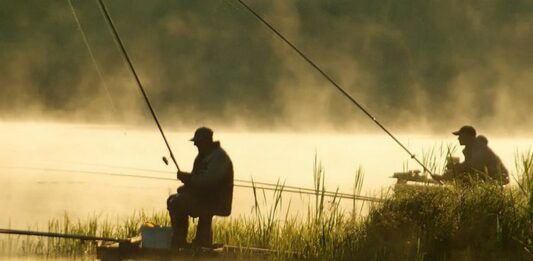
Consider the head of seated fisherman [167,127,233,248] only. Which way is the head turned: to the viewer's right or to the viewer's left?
to the viewer's left

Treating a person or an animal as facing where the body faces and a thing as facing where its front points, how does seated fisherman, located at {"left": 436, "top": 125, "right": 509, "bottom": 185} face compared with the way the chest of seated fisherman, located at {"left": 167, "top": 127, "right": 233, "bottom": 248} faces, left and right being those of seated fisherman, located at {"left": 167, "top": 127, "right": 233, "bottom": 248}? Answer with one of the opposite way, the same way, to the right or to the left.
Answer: the same way

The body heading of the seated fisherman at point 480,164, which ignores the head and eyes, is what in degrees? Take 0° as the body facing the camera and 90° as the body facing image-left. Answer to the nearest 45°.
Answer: approximately 90°

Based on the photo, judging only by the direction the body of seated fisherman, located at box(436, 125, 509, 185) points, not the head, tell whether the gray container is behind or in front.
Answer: in front

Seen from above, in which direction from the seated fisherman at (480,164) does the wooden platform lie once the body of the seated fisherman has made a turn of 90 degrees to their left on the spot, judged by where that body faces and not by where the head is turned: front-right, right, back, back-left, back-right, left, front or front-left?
front-right

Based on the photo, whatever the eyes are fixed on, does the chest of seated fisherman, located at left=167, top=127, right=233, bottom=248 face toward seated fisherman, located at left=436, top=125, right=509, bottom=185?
no

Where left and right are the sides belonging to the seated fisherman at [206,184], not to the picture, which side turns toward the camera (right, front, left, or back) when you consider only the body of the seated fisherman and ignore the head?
left

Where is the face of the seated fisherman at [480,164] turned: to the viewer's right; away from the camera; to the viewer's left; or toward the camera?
to the viewer's left

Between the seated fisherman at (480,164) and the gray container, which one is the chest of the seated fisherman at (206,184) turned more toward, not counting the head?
the gray container
